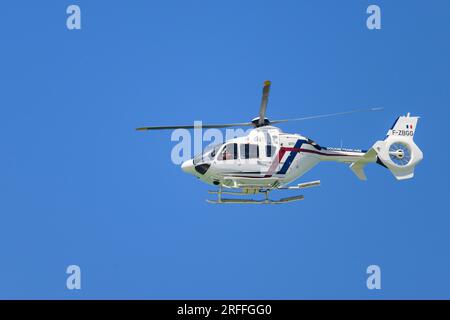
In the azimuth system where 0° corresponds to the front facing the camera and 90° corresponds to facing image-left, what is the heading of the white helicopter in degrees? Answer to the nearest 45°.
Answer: approximately 90°
